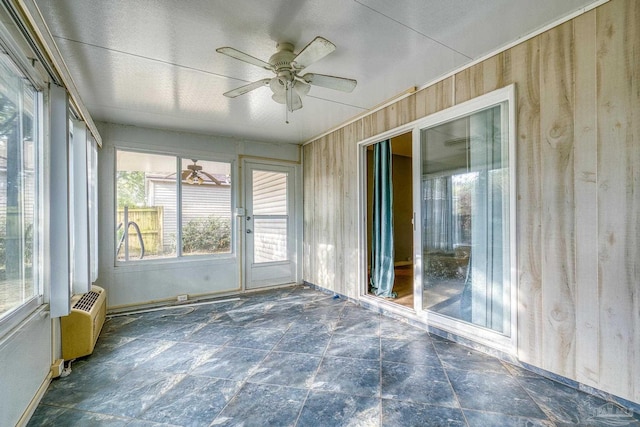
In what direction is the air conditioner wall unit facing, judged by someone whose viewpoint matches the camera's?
facing to the right of the viewer

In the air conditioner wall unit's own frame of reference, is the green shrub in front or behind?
in front

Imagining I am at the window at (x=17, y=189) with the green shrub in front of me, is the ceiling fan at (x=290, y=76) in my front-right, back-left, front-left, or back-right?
front-right

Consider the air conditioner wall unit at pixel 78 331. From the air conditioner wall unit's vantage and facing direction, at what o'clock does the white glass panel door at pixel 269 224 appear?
The white glass panel door is roughly at 11 o'clock from the air conditioner wall unit.

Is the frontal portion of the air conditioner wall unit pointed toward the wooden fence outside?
no

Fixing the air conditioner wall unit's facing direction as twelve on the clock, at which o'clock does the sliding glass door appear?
The sliding glass door is roughly at 1 o'clock from the air conditioner wall unit.
